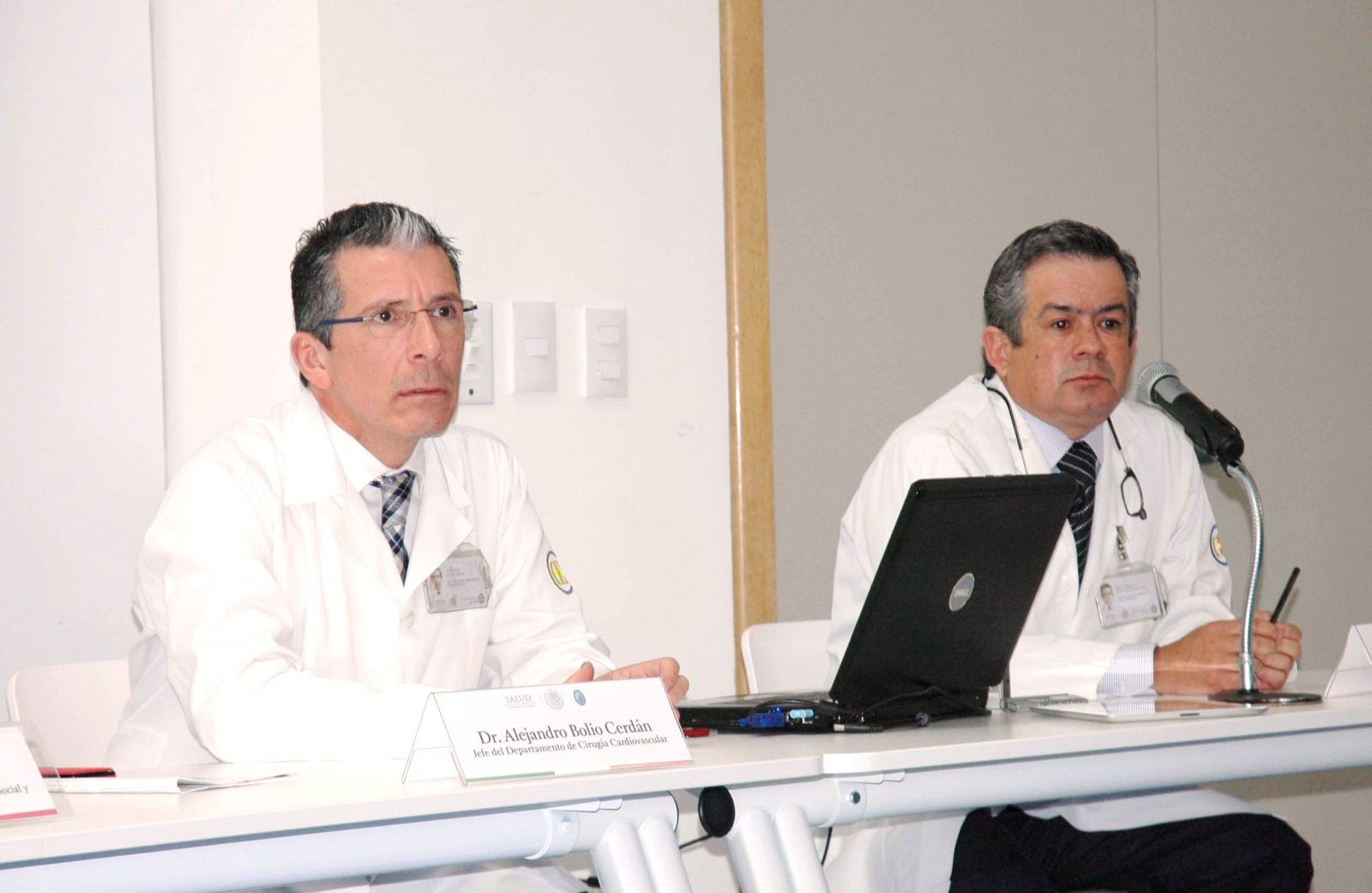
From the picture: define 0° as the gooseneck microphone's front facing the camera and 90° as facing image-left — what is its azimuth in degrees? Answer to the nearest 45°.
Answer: approximately 135°

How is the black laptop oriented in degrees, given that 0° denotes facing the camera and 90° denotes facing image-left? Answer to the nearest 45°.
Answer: approximately 135°

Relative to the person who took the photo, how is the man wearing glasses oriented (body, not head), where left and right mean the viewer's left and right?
facing the viewer and to the right of the viewer

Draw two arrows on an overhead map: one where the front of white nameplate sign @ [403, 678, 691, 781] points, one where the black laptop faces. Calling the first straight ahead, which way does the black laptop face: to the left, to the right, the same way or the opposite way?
the opposite way

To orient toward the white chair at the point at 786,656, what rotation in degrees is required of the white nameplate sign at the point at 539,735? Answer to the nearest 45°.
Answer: approximately 135° to its left

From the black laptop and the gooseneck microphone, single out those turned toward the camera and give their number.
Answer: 0

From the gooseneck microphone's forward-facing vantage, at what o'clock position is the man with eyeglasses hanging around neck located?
The man with eyeglasses hanging around neck is roughly at 1 o'clock from the gooseneck microphone.

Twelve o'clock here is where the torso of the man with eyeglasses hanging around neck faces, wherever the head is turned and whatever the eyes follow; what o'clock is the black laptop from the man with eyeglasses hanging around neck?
The black laptop is roughly at 2 o'clock from the man with eyeglasses hanging around neck.

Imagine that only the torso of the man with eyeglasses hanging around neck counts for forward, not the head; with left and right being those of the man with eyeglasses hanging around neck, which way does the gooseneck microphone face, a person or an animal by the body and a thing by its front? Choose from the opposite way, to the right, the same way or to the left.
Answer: the opposite way
